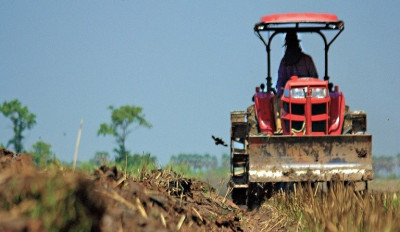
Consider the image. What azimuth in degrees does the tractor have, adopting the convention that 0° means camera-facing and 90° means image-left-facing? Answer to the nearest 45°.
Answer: approximately 0°
